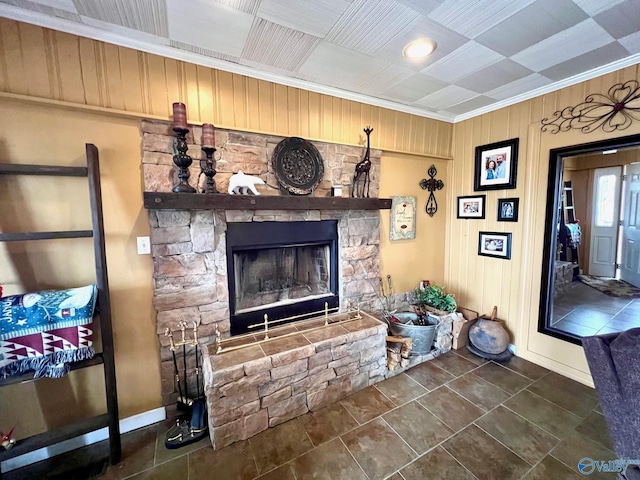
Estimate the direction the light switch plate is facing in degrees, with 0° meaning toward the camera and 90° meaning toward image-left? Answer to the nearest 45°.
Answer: approximately 0°

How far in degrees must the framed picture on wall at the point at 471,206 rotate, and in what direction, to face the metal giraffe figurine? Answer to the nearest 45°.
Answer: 0° — it already faces it

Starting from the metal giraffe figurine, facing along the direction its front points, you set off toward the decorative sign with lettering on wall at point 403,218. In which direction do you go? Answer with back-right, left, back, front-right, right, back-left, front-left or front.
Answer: left

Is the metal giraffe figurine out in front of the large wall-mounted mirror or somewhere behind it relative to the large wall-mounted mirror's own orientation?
in front

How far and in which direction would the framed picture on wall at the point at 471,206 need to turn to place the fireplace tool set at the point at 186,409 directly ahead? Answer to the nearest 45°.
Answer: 0° — it already faces it

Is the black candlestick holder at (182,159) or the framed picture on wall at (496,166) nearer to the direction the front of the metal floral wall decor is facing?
the black candlestick holder

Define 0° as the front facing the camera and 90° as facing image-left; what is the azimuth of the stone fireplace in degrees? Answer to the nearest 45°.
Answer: approximately 315°

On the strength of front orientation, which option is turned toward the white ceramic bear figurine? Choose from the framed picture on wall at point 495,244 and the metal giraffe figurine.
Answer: the framed picture on wall

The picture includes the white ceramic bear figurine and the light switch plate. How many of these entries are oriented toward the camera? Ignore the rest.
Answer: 1

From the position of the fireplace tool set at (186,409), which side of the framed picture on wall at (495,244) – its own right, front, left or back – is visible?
front
